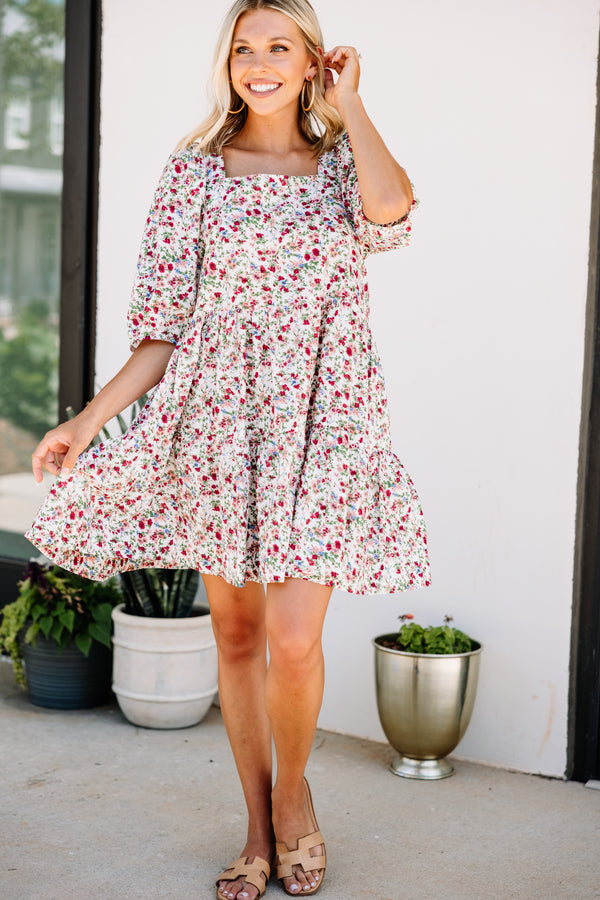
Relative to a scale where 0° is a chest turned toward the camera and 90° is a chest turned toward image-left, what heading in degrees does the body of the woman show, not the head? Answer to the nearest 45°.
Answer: approximately 0°

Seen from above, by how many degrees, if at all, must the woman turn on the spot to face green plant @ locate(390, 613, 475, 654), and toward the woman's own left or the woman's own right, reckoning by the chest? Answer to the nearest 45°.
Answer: approximately 135° to the woman's own left

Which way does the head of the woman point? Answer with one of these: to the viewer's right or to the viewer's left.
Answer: to the viewer's left

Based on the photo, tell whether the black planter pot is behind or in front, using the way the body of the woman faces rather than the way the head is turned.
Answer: behind

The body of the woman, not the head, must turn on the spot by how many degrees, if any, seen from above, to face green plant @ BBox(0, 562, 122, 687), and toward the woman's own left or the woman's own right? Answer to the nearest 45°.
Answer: approximately 135° to the woman's own right

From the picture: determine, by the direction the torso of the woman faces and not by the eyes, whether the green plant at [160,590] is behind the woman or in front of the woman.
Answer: behind
